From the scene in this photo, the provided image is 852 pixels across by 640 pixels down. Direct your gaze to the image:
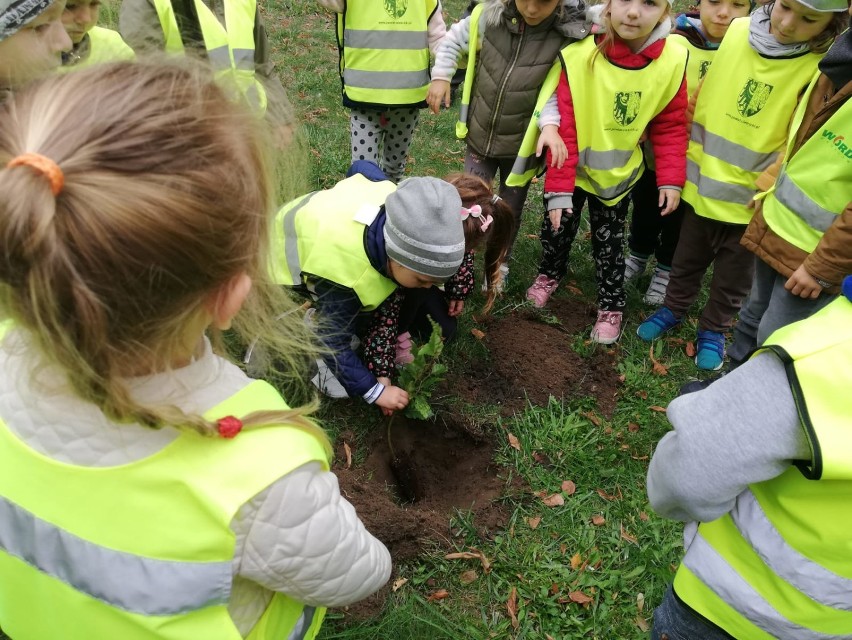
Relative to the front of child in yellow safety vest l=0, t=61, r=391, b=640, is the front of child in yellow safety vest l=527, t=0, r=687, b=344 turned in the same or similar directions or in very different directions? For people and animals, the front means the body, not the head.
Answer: very different directions

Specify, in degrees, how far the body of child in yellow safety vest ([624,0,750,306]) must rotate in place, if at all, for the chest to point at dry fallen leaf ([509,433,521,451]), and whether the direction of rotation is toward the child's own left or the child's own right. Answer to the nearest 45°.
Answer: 0° — they already face it

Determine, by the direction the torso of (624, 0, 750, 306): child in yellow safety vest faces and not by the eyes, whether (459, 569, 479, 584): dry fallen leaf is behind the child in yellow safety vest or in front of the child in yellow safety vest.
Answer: in front

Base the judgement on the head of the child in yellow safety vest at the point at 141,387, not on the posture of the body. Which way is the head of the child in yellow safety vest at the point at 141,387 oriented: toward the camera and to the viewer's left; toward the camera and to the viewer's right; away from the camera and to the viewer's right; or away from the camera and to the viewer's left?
away from the camera and to the viewer's right

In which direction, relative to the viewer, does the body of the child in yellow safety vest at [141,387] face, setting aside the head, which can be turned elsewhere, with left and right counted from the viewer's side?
facing away from the viewer and to the right of the viewer

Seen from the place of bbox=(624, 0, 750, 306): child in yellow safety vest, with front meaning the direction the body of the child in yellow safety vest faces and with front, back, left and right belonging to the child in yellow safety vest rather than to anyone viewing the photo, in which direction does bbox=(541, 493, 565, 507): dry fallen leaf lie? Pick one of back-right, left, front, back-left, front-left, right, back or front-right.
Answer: front

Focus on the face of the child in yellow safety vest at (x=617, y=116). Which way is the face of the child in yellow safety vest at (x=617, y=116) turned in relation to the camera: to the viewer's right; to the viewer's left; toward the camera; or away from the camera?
toward the camera

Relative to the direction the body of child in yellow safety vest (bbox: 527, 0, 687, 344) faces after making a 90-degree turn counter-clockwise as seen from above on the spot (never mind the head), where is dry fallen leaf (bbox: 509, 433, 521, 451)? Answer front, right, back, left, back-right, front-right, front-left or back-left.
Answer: right

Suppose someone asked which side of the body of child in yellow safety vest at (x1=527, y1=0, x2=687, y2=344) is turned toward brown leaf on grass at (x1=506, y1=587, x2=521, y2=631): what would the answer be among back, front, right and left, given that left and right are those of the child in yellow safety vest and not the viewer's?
front

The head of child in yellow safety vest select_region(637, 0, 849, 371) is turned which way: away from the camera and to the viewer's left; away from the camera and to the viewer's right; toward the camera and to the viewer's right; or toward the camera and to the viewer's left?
toward the camera and to the viewer's left

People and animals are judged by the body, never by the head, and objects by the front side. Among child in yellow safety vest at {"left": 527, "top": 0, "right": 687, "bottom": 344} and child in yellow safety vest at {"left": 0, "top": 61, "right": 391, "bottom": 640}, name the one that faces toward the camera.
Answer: child in yellow safety vest at {"left": 527, "top": 0, "right": 687, "bottom": 344}

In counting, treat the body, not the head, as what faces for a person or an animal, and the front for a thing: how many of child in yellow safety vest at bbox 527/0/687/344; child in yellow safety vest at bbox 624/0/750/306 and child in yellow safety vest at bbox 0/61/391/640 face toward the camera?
2

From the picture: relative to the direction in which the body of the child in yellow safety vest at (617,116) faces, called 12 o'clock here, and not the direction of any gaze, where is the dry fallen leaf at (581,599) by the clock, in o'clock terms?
The dry fallen leaf is roughly at 12 o'clock from the child in yellow safety vest.

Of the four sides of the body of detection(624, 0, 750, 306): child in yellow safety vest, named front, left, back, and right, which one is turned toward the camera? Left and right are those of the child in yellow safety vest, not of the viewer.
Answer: front
